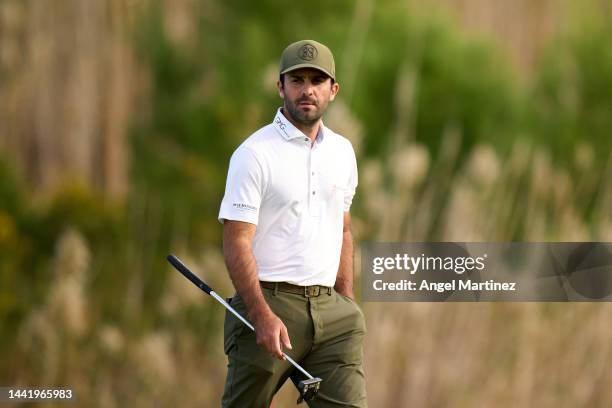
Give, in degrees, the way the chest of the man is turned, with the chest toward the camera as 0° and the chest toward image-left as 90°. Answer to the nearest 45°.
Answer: approximately 315°
